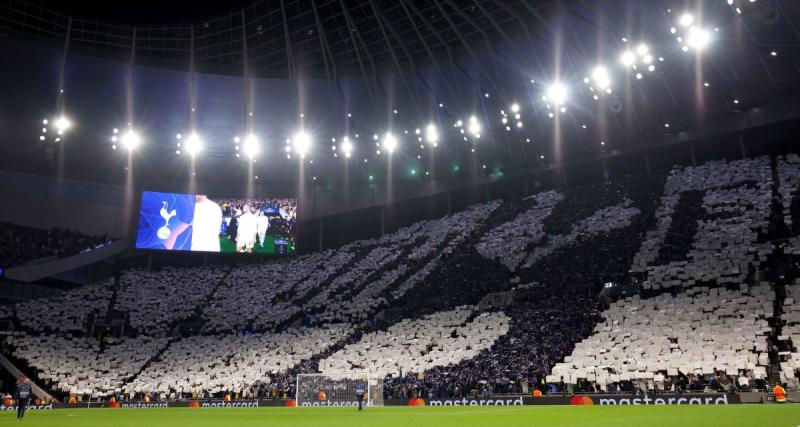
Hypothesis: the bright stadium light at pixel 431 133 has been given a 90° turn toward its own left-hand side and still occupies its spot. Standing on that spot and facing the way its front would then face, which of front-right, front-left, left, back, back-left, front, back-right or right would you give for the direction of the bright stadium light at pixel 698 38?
front-right

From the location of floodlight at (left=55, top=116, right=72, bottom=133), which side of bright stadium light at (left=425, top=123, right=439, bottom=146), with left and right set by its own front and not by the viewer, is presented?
right

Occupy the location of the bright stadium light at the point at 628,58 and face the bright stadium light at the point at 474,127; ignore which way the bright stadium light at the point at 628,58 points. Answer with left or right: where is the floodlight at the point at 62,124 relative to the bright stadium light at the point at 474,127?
left

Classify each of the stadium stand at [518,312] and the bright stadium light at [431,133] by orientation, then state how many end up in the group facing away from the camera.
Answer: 0

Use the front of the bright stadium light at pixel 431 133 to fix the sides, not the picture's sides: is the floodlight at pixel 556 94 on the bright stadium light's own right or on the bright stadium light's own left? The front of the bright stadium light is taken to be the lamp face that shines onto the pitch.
on the bright stadium light's own left

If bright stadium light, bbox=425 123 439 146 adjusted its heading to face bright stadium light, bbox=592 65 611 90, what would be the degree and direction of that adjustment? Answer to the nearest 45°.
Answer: approximately 45° to its left

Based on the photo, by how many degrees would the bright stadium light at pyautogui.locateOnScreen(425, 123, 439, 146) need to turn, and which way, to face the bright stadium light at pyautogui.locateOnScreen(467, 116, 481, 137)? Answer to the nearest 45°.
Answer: approximately 45° to its left

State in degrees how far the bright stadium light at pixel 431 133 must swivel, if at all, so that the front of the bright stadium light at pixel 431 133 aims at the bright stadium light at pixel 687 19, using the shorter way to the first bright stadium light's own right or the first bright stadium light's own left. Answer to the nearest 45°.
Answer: approximately 45° to the first bright stadium light's own left

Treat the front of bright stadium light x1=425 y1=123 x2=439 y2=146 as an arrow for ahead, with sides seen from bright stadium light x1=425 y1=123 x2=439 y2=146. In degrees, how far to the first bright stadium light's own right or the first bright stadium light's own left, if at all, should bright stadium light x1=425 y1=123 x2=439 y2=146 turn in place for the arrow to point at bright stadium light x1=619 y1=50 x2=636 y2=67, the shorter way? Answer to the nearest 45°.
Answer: approximately 45° to the first bright stadium light's own left
